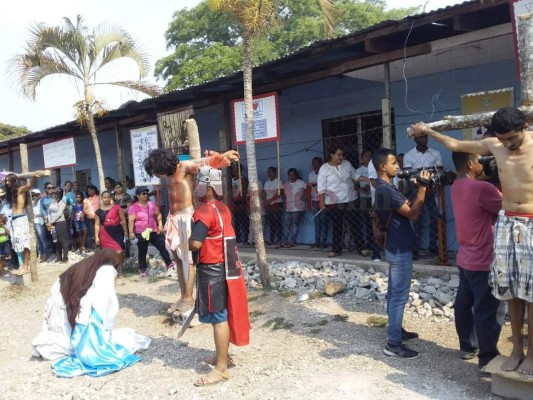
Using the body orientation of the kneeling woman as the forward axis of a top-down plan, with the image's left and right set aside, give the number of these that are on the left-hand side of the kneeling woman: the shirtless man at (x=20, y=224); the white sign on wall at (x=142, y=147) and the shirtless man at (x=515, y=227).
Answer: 2

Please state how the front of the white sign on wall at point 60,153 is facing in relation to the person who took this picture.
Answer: facing the viewer

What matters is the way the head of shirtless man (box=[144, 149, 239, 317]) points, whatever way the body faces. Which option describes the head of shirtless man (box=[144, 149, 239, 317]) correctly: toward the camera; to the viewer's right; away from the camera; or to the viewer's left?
to the viewer's left

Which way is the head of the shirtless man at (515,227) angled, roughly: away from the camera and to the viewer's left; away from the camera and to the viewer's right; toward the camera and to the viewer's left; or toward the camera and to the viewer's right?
toward the camera and to the viewer's left

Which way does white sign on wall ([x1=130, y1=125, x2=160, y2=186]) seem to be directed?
toward the camera

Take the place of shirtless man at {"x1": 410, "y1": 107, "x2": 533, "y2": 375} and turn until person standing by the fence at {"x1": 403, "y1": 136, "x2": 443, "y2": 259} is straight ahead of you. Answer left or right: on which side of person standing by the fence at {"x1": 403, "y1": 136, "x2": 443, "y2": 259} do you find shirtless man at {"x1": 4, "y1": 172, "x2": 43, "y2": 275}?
left

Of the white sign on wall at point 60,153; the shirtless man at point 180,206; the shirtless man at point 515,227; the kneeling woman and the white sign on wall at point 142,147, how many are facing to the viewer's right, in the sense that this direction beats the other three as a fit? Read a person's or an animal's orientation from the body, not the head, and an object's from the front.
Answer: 1

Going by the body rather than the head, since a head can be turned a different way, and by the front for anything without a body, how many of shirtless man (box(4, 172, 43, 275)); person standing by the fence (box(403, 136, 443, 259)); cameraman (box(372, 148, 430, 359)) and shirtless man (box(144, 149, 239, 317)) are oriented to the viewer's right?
1

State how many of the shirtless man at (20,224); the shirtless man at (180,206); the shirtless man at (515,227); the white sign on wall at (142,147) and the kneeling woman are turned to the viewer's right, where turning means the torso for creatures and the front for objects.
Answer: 1

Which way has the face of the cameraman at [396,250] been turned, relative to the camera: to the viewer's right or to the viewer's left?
to the viewer's right

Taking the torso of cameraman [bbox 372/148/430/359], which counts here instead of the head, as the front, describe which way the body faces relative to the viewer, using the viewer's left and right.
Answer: facing to the right of the viewer
